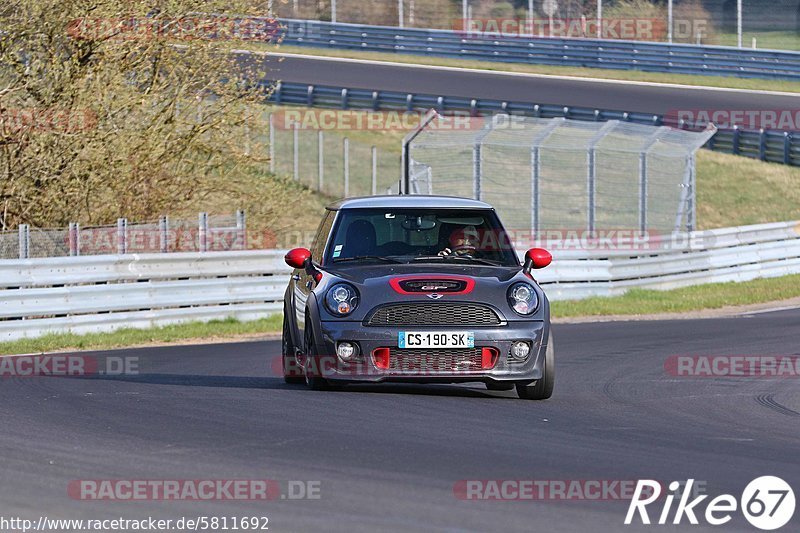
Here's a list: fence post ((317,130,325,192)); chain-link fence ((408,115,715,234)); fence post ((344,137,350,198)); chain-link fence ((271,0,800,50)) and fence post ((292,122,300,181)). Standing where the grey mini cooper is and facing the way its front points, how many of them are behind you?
5

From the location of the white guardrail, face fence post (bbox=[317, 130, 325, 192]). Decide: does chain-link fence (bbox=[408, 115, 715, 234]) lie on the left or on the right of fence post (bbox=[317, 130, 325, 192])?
right

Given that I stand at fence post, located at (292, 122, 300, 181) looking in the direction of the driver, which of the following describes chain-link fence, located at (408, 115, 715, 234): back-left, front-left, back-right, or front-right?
front-left

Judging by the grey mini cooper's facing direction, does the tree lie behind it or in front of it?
behind

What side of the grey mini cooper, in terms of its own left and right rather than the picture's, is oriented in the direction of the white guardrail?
back

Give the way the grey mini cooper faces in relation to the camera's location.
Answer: facing the viewer

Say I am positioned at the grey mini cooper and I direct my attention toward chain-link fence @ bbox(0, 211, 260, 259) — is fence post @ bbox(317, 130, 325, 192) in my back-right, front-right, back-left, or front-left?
front-right

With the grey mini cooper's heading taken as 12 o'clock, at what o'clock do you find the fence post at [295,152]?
The fence post is roughly at 6 o'clock from the grey mini cooper.

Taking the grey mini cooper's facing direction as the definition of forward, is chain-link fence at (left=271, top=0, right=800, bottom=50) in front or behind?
behind

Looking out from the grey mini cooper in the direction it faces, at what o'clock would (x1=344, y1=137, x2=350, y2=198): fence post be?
The fence post is roughly at 6 o'clock from the grey mini cooper.

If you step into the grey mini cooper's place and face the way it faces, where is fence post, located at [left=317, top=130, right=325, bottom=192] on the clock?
The fence post is roughly at 6 o'clock from the grey mini cooper.

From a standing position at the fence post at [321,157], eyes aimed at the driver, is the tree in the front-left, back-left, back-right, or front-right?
front-right
